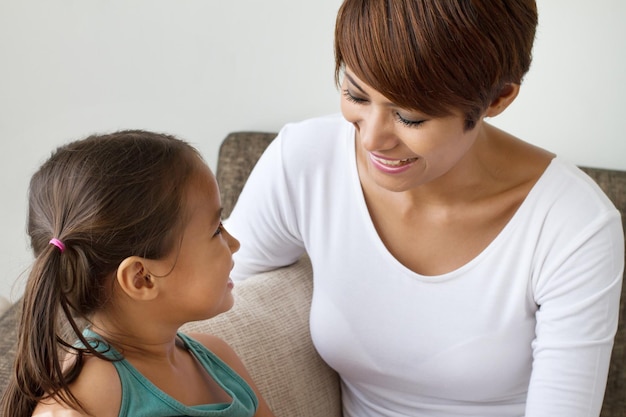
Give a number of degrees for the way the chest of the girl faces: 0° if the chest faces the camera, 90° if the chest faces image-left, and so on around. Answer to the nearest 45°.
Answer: approximately 315°

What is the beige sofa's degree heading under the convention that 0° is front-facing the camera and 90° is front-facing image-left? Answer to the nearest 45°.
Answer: approximately 0°

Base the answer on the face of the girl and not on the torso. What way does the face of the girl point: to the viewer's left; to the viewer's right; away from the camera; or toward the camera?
to the viewer's right
